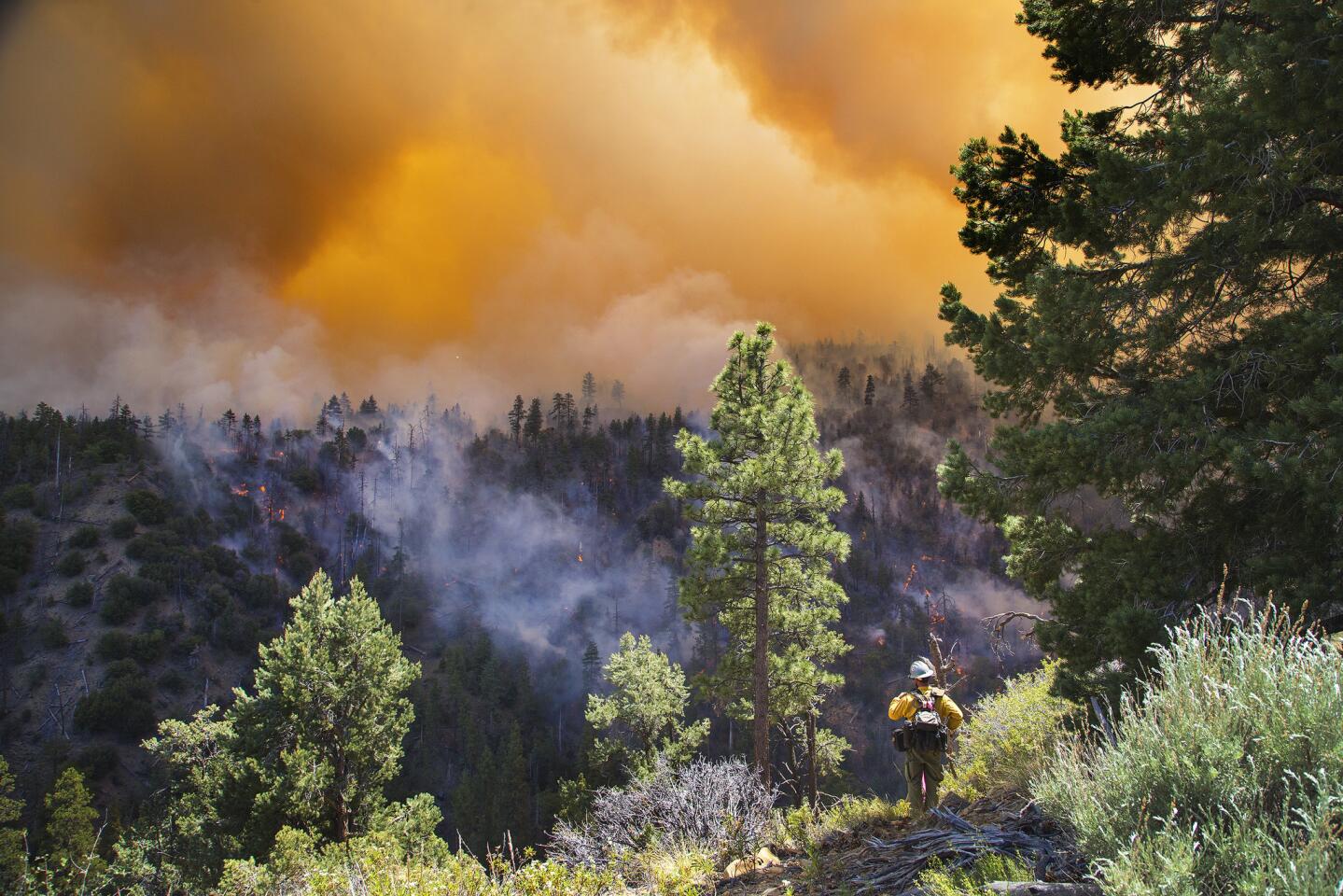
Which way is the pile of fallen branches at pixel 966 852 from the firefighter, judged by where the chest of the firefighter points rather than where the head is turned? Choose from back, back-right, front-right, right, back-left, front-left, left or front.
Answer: back

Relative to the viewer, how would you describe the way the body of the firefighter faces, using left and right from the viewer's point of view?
facing away from the viewer

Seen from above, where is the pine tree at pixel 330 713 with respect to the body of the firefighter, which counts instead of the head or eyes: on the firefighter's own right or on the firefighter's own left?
on the firefighter's own left

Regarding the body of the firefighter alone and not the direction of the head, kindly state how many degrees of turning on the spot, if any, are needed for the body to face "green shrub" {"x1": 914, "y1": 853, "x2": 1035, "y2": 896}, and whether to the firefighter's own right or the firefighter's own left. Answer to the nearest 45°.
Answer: approximately 180°

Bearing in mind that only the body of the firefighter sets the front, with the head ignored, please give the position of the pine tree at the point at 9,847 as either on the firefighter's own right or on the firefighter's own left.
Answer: on the firefighter's own left

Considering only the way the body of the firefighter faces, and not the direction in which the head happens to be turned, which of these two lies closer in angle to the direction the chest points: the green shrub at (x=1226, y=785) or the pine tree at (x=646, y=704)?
the pine tree

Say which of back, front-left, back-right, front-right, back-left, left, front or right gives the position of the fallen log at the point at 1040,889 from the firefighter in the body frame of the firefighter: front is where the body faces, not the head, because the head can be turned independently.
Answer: back
